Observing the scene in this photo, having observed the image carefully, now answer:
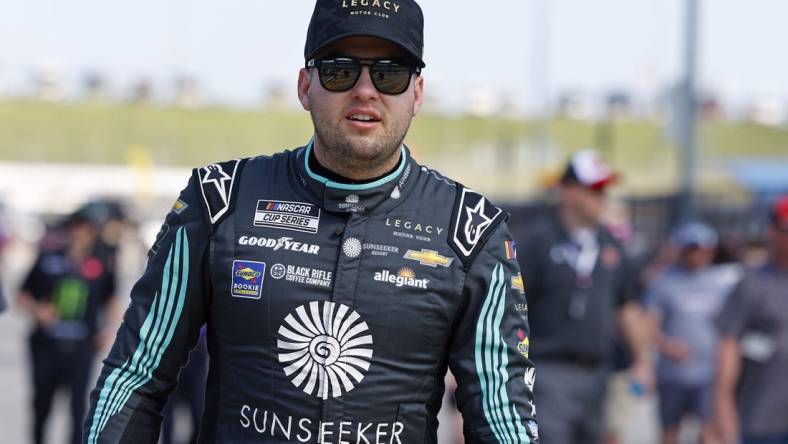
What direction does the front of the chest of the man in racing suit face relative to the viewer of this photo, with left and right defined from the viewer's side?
facing the viewer

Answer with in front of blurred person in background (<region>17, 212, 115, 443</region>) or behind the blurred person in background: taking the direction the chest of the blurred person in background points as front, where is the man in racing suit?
in front

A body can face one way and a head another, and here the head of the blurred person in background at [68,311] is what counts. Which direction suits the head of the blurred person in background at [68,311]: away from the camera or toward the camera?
toward the camera

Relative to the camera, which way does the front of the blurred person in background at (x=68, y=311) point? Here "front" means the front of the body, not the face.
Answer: toward the camera

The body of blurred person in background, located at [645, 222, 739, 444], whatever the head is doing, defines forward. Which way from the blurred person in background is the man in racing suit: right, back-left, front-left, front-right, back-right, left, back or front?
front

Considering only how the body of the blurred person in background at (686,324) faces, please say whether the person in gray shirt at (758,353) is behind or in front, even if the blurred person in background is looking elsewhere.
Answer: in front

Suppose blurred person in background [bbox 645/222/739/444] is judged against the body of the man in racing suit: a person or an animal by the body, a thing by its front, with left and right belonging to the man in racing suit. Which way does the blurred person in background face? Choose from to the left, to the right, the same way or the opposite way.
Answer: the same way

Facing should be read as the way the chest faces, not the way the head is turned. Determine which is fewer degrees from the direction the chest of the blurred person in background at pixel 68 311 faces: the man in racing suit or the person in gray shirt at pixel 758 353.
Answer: the man in racing suit

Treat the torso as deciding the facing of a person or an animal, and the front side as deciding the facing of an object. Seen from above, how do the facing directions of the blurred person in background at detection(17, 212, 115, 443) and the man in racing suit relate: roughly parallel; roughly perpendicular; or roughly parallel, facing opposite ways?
roughly parallel

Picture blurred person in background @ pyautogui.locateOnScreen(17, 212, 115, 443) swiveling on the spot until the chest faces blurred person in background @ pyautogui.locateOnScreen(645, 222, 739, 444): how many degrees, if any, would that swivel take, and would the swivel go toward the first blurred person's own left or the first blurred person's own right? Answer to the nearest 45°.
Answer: approximately 90° to the first blurred person's own left

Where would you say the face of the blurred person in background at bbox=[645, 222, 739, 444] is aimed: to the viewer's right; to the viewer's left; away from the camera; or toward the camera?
toward the camera
